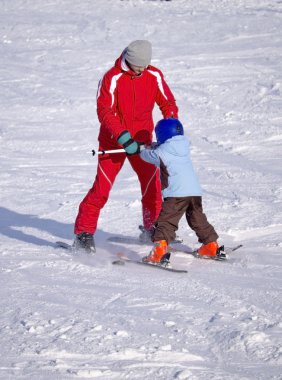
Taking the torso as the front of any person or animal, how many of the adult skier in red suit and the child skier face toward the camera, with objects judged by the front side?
1

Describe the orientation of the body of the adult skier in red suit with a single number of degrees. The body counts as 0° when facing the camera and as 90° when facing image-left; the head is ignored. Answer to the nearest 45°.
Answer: approximately 0°

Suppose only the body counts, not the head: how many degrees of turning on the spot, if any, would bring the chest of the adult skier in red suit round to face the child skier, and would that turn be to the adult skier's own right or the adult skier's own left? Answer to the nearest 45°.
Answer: approximately 45° to the adult skier's own left
